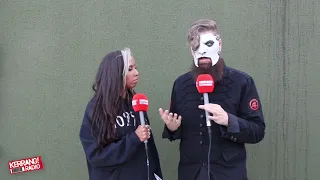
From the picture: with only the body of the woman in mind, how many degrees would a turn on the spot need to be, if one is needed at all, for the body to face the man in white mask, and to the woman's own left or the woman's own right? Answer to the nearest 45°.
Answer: approximately 45° to the woman's own left

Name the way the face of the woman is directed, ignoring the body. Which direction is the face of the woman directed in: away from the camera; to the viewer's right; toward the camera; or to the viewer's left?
to the viewer's right

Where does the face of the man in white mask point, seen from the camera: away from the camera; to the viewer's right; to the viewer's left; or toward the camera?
toward the camera

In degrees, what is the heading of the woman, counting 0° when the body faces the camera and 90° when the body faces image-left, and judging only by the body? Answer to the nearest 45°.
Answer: approximately 315°
